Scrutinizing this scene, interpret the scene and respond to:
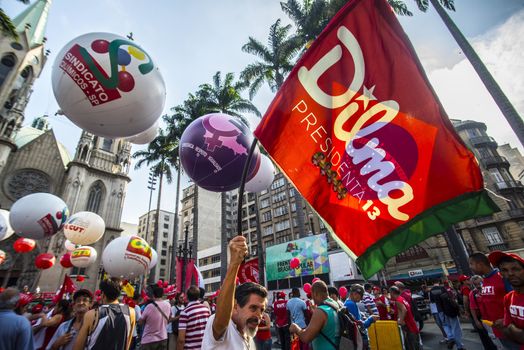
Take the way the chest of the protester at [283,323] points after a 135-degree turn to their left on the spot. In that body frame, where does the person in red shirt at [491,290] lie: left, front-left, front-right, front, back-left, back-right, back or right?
left

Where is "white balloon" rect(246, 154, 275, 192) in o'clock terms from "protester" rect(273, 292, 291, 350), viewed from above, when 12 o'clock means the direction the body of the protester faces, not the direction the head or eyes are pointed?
The white balloon is roughly at 12 o'clock from the protester.

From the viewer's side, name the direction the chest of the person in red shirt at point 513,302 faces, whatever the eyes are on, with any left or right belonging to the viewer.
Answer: facing the viewer and to the left of the viewer

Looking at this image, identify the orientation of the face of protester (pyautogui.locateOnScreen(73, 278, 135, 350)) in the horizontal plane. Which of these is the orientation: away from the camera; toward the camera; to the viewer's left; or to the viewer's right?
away from the camera

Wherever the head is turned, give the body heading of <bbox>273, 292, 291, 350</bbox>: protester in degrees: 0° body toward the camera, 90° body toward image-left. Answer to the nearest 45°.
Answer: approximately 180°
